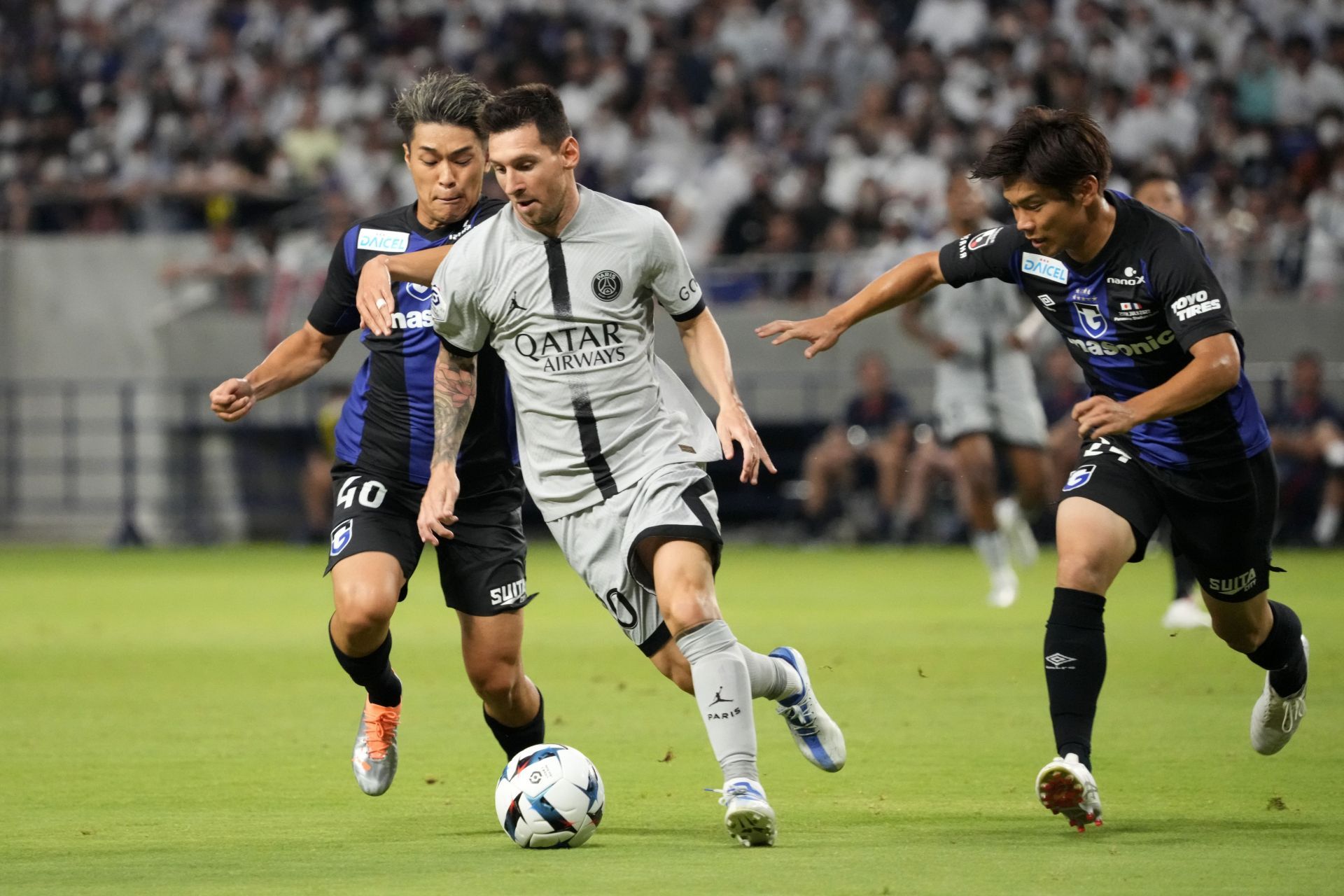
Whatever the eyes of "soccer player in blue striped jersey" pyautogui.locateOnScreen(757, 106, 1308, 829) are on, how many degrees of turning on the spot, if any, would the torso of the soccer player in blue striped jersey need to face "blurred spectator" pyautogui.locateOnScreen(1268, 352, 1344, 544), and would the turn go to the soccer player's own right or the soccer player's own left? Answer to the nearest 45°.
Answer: approximately 135° to the soccer player's own right

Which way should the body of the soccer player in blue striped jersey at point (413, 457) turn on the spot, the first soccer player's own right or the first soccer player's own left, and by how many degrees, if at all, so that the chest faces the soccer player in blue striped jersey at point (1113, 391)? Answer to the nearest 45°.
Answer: approximately 90° to the first soccer player's own left

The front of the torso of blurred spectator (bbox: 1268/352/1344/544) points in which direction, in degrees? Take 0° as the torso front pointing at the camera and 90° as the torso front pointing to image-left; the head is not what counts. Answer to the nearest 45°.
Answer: approximately 0°

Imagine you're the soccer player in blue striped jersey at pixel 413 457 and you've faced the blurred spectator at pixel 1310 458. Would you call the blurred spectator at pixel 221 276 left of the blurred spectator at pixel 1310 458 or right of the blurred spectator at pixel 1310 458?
left

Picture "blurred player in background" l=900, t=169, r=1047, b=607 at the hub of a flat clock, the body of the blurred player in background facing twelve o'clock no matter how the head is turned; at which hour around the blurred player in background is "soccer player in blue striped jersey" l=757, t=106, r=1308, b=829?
The soccer player in blue striped jersey is roughly at 12 o'clock from the blurred player in background.

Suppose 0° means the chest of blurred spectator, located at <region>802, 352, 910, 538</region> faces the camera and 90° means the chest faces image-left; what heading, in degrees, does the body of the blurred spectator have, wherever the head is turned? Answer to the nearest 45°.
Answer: approximately 0°
